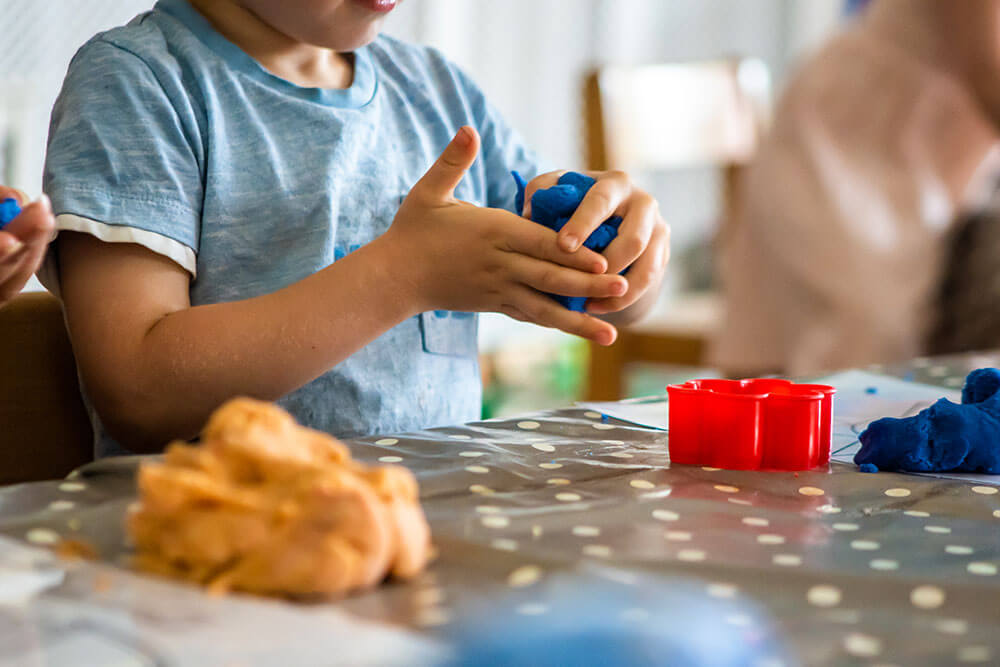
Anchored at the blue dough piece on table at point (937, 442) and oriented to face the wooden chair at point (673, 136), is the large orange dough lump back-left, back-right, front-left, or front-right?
back-left

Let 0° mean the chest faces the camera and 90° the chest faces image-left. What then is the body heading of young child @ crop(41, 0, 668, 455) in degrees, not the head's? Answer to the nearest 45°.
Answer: approximately 315°

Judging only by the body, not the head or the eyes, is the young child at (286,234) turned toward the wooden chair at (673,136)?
no
